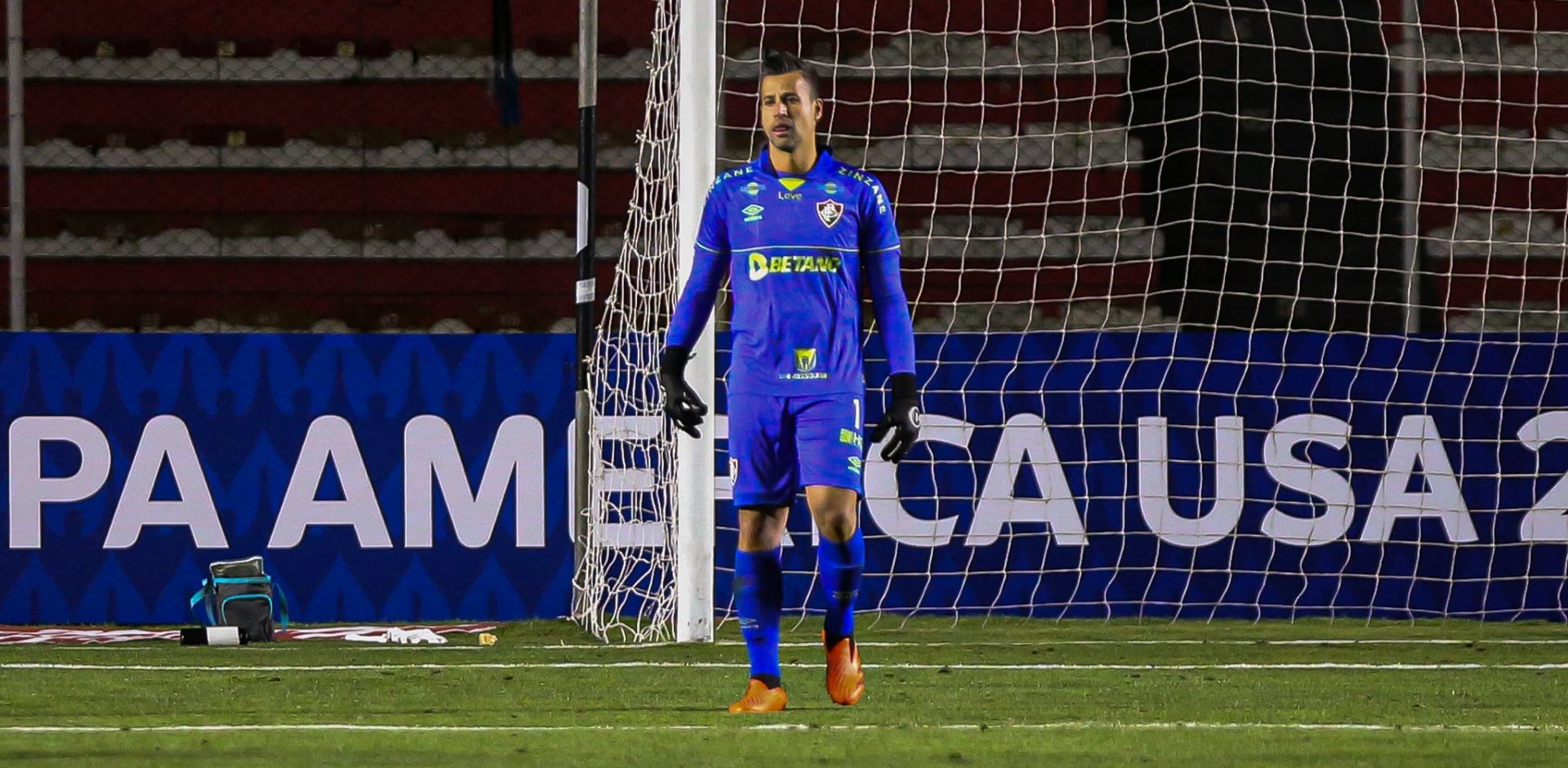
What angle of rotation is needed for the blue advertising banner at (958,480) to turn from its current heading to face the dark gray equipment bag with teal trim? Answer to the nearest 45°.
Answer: approximately 90° to its right

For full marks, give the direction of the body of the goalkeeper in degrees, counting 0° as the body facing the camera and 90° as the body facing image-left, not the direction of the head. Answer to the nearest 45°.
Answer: approximately 0°

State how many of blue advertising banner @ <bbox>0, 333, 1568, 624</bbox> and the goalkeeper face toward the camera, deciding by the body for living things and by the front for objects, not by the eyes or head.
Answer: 2

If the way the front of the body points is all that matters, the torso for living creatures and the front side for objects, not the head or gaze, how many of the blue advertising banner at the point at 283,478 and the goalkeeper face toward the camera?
2

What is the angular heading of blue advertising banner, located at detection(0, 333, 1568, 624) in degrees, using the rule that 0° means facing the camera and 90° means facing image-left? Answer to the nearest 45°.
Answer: approximately 0°

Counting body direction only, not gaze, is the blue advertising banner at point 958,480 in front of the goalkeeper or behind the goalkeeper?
behind

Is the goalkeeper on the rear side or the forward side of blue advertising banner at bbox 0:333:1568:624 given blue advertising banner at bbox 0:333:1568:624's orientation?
on the forward side

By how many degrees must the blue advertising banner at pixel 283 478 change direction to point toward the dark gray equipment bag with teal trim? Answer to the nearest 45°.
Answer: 0° — it already faces it
